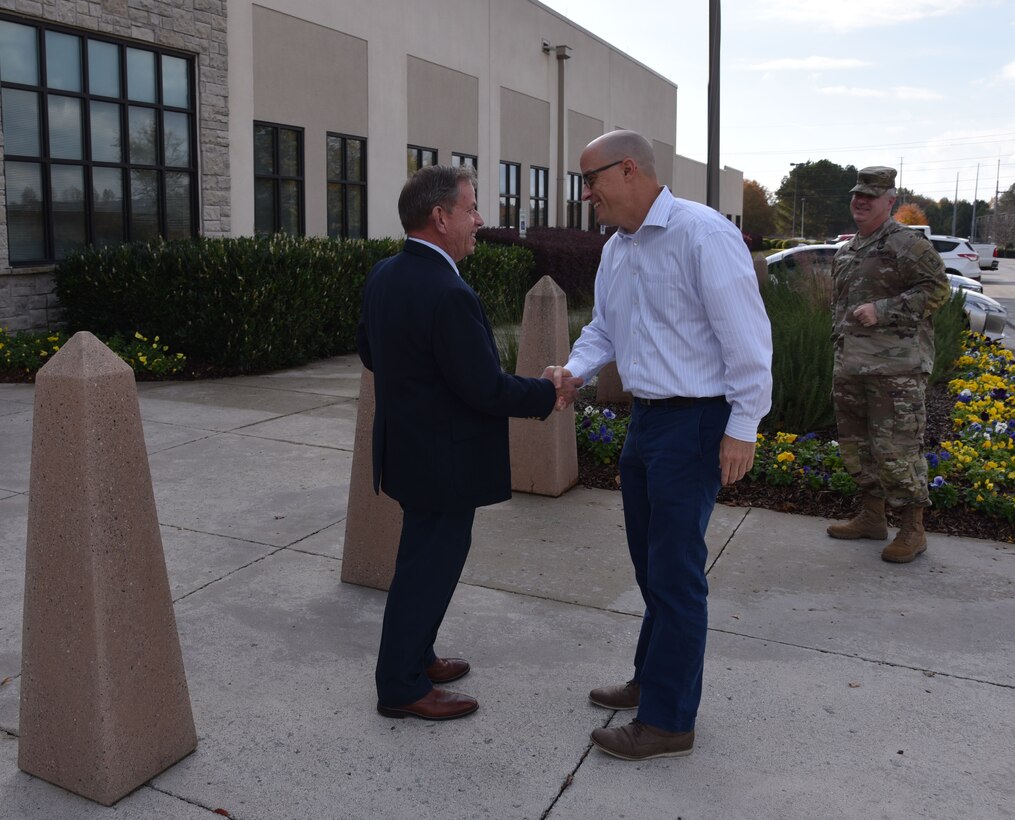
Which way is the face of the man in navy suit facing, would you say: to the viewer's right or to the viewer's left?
to the viewer's right

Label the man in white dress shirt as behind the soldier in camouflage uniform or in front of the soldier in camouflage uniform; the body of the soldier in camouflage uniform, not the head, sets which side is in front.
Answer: in front

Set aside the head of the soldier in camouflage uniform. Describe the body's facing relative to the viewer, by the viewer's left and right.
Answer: facing the viewer and to the left of the viewer

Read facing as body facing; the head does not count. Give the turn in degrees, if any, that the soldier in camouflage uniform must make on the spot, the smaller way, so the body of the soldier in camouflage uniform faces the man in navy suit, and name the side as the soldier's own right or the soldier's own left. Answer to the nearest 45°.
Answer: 0° — they already face them

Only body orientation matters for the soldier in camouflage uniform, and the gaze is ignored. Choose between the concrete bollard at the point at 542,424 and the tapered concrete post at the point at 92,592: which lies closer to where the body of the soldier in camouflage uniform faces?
the tapered concrete post

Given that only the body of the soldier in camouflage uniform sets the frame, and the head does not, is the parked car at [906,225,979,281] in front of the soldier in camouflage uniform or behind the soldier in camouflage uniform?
behind

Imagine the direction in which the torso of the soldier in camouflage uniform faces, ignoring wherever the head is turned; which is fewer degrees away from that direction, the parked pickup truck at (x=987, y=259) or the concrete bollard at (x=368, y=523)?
the concrete bollard

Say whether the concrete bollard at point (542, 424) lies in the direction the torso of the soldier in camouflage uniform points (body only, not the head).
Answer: no

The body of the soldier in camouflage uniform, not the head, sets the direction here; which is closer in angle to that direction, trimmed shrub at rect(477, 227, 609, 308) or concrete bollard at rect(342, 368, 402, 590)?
the concrete bollard

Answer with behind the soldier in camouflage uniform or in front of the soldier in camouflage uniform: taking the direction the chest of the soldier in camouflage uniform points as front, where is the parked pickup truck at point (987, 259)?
behind

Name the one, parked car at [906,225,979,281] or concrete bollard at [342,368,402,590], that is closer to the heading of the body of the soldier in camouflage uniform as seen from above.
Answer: the concrete bollard

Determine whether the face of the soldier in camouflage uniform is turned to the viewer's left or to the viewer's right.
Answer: to the viewer's left

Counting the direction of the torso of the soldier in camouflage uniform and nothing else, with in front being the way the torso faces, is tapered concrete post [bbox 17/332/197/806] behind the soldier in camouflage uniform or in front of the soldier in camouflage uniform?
in front

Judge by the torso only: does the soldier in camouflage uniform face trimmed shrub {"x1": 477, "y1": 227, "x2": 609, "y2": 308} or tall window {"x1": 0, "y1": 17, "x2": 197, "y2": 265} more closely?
the tall window

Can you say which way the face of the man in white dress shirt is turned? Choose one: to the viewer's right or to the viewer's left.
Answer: to the viewer's left

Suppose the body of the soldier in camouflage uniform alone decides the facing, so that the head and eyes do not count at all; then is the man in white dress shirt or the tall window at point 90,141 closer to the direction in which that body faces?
the man in white dress shirt
